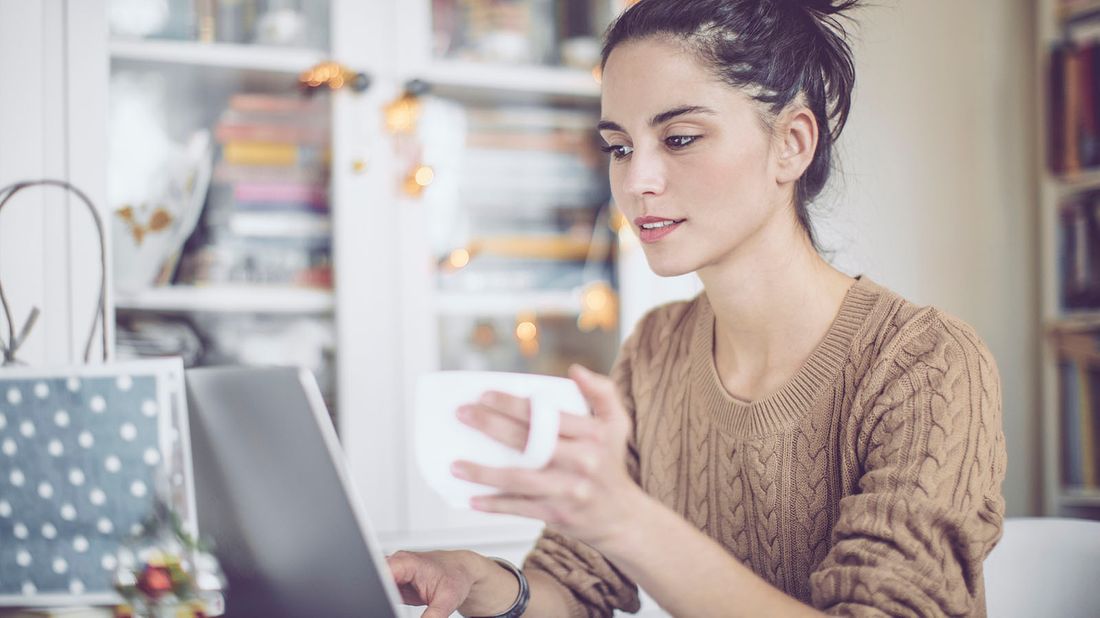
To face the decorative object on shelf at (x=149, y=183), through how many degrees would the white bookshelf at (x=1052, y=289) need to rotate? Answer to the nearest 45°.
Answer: approximately 45° to its right

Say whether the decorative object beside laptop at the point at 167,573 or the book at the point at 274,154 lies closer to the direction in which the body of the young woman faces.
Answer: the decorative object beside laptop

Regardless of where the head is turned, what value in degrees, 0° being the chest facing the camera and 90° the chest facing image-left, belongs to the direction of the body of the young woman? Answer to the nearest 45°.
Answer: approximately 45°

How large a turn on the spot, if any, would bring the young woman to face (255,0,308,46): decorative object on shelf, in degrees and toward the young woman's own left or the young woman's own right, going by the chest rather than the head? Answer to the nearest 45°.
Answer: approximately 90° to the young woman's own right

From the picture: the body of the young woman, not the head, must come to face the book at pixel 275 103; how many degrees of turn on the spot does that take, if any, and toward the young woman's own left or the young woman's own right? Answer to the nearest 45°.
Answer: approximately 90° to the young woman's own right

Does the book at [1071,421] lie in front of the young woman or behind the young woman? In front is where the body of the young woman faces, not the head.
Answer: behind
